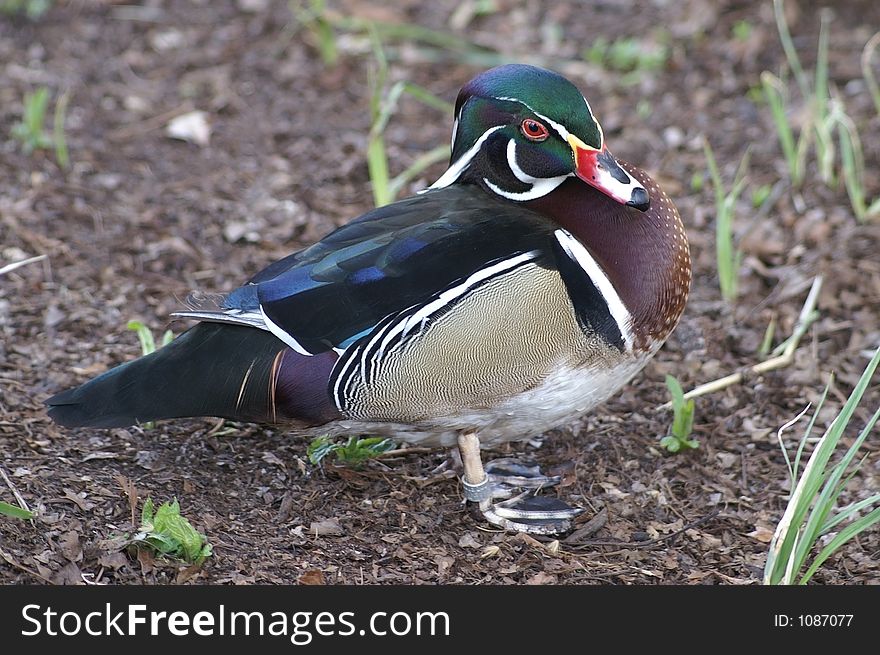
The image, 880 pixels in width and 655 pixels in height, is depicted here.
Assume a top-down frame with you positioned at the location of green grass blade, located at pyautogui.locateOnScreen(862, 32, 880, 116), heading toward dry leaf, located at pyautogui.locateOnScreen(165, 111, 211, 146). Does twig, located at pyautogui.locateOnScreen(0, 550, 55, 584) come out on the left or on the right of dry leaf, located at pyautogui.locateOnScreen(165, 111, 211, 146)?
left

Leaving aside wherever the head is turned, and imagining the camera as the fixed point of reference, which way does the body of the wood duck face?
to the viewer's right

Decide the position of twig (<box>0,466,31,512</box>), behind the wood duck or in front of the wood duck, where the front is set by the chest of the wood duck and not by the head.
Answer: behind

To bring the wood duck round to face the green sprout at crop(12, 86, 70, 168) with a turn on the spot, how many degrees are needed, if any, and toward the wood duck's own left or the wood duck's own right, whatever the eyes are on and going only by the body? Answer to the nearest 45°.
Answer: approximately 135° to the wood duck's own left

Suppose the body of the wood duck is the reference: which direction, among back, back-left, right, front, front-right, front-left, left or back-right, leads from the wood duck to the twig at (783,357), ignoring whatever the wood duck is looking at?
front-left

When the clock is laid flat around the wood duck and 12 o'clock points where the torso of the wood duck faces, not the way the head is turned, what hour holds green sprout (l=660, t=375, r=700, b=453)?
The green sprout is roughly at 11 o'clock from the wood duck.

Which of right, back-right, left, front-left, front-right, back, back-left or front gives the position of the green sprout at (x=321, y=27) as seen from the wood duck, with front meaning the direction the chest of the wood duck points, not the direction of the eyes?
left
